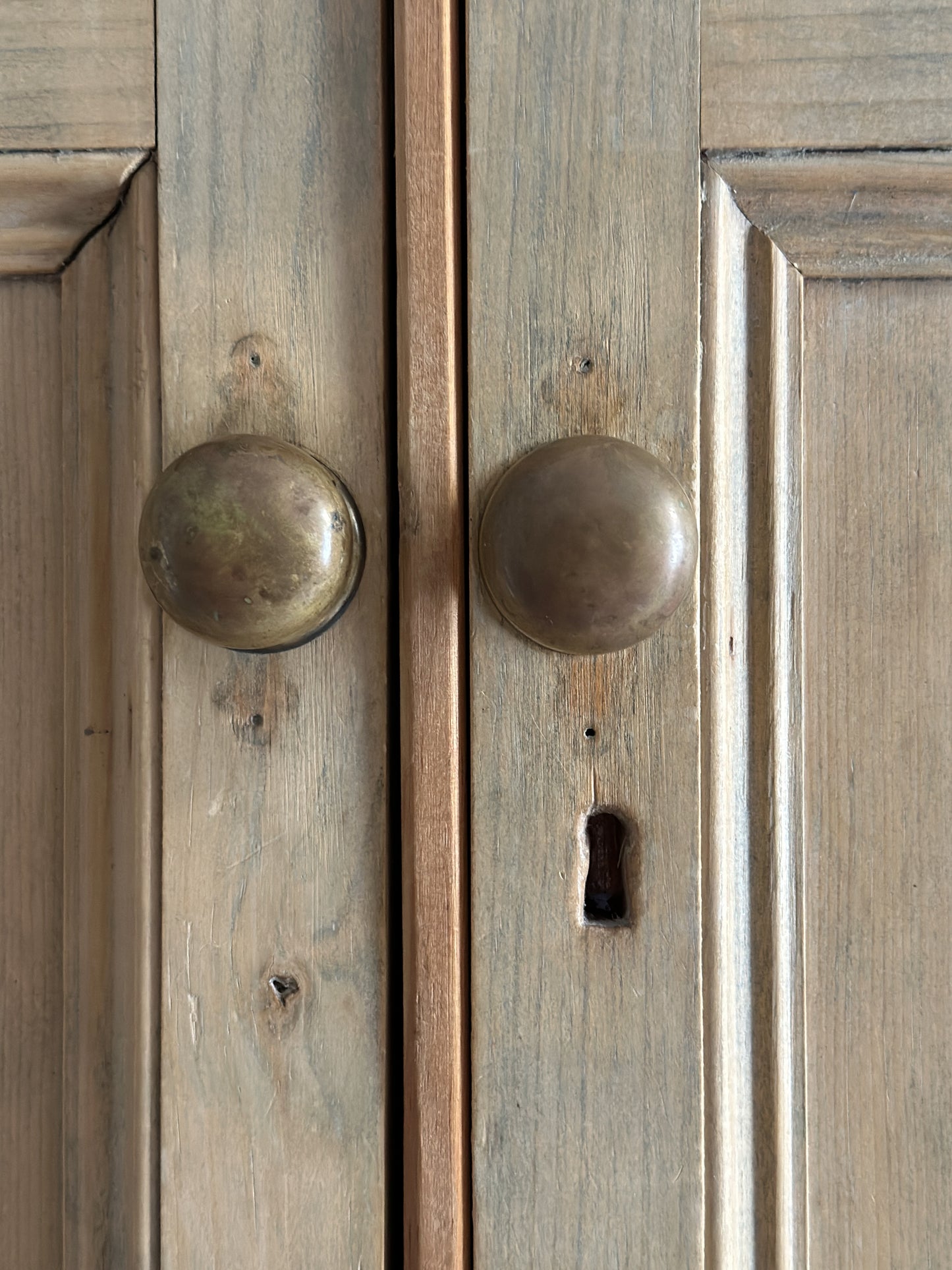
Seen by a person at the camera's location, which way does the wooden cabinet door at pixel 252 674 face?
facing the viewer

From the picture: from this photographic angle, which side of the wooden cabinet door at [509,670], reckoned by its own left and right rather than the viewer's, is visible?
front
